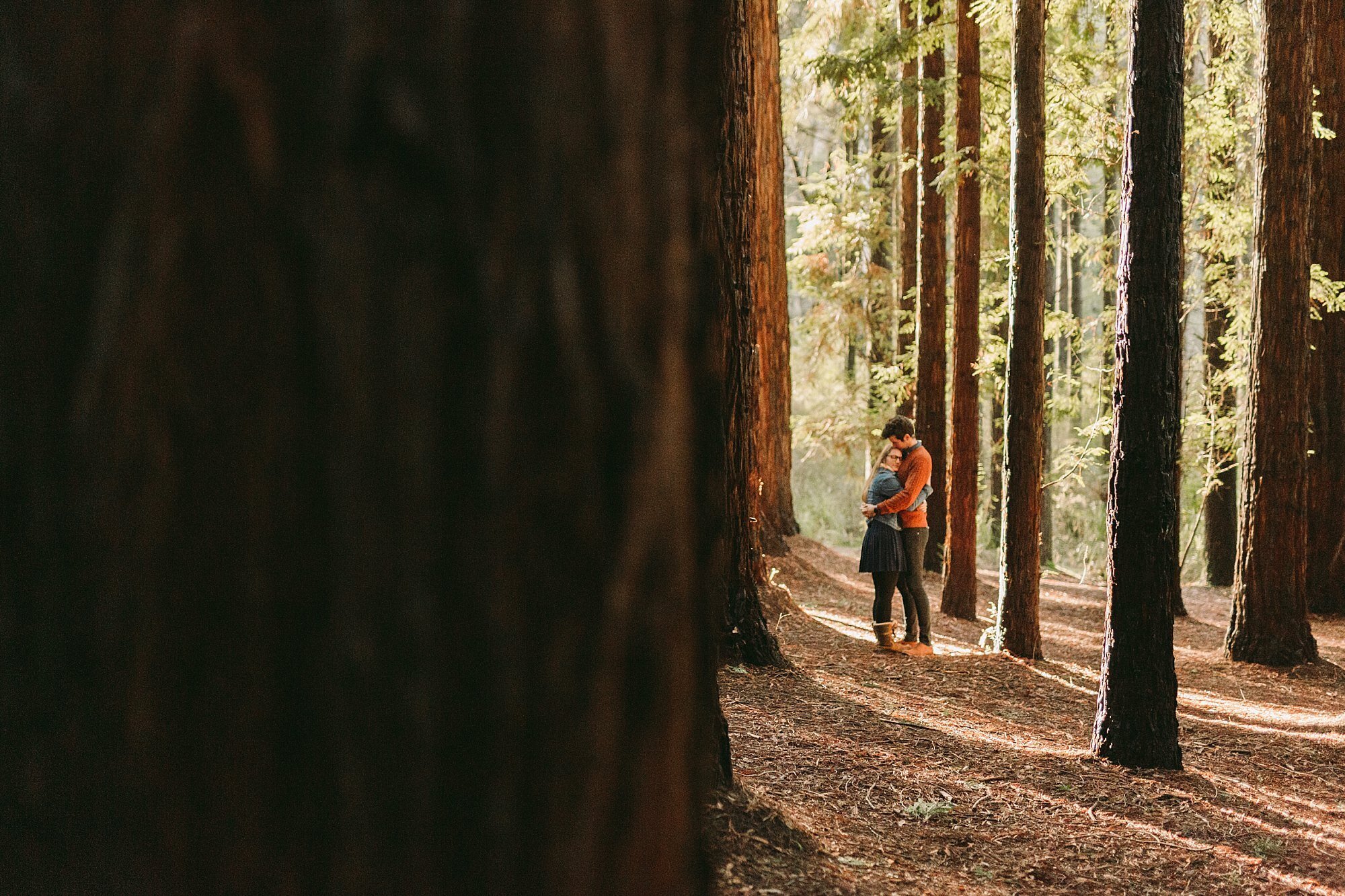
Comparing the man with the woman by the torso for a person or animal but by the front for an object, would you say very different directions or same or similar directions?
very different directions

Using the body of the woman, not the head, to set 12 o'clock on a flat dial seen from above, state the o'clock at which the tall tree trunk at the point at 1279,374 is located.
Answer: The tall tree trunk is roughly at 11 o'clock from the woman.

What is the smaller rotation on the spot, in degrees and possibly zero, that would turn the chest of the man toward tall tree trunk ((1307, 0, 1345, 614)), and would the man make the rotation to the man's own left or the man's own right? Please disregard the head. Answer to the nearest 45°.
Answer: approximately 135° to the man's own right

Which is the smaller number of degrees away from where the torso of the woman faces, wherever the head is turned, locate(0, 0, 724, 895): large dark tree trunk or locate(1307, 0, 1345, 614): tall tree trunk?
the tall tree trunk

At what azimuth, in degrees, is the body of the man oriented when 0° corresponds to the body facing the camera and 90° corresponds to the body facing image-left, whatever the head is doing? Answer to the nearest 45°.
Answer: approximately 90°

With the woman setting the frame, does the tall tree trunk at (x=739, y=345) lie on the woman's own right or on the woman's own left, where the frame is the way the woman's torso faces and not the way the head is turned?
on the woman's own right

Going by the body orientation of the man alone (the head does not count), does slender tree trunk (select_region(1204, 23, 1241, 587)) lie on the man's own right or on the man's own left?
on the man's own right

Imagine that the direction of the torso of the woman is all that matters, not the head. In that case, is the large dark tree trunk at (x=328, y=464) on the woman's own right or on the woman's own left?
on the woman's own right

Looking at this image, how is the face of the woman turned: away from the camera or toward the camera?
toward the camera

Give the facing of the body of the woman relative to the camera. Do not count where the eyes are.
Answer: to the viewer's right

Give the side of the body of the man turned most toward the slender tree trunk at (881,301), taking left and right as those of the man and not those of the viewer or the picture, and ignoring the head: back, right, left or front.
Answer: right
